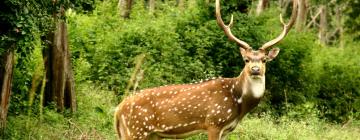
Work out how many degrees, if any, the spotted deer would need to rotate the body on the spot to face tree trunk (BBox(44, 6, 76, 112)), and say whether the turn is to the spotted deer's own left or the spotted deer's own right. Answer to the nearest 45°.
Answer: approximately 135° to the spotted deer's own left

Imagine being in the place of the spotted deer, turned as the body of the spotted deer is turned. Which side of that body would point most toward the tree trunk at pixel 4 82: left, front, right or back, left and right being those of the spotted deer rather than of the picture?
back

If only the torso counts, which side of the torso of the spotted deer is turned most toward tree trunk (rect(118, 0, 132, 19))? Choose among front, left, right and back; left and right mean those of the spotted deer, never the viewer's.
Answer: left

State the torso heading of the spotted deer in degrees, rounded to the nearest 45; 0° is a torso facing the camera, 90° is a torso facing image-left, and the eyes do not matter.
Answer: approximately 270°
